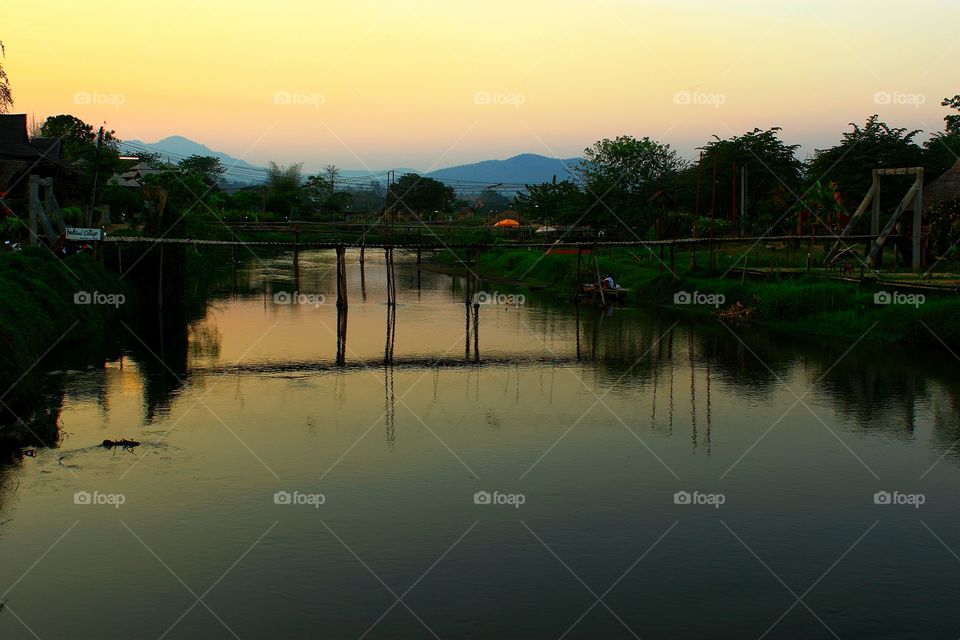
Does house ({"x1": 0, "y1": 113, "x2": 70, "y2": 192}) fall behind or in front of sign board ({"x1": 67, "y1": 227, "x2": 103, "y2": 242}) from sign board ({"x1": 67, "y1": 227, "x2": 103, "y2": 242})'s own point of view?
behind

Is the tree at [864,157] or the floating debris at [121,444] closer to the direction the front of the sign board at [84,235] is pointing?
the floating debris

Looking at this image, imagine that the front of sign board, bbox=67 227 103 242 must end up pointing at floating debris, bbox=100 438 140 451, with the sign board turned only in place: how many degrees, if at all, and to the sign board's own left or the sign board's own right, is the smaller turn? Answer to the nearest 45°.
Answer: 0° — it already faces it

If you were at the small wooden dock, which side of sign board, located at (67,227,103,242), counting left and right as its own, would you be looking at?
left

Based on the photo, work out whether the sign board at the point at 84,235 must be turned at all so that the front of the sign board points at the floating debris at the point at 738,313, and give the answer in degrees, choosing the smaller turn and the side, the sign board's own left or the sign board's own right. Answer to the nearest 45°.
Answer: approximately 90° to the sign board's own left

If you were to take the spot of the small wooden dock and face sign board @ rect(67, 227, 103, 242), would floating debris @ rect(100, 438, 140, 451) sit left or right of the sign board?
left

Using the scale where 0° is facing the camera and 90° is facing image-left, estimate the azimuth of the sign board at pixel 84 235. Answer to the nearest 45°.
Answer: approximately 0°

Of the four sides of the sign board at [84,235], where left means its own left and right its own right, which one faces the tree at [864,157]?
left
